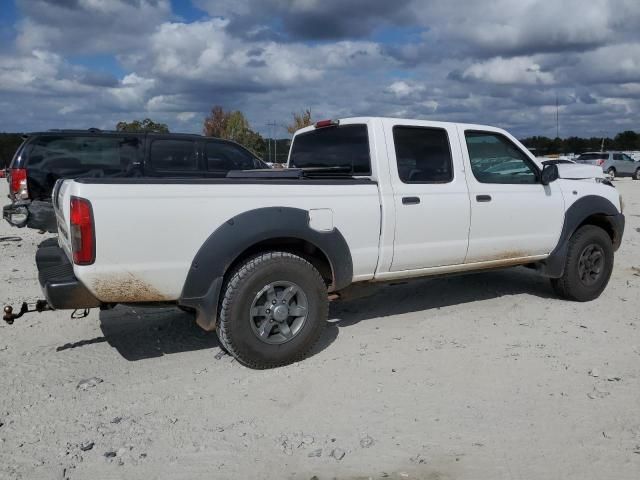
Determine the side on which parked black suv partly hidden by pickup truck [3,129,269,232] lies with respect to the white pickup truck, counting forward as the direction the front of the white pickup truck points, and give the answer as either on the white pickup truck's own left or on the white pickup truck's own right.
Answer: on the white pickup truck's own left

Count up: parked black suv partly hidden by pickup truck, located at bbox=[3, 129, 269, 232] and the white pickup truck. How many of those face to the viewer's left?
0

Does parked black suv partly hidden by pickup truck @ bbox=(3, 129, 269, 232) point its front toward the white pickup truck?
no

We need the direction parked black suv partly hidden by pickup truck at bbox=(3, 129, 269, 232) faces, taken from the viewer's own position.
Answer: facing to the right of the viewer

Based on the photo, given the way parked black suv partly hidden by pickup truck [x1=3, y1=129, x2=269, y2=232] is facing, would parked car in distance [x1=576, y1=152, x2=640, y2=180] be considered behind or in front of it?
in front

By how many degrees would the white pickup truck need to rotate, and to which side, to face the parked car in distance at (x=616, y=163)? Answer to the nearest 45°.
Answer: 0° — it already faces it

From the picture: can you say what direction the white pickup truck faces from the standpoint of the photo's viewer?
facing away from the viewer and to the right of the viewer
